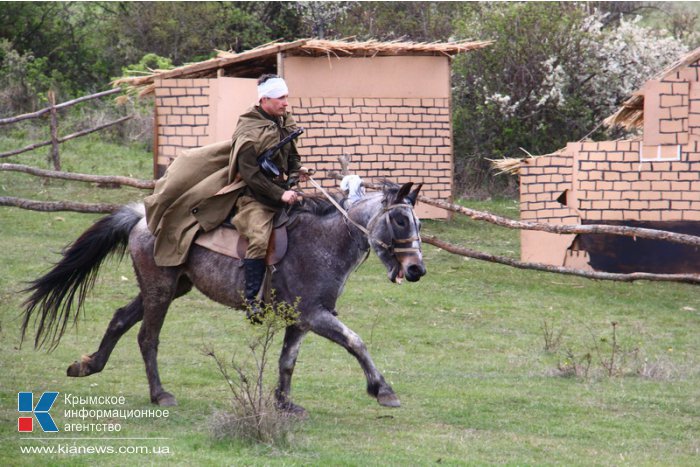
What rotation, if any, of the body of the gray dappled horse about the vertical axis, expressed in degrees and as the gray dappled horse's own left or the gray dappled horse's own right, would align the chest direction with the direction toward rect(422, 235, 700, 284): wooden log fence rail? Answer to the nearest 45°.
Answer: approximately 45° to the gray dappled horse's own left

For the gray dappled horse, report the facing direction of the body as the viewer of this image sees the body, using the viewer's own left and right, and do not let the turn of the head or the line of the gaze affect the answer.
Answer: facing to the right of the viewer

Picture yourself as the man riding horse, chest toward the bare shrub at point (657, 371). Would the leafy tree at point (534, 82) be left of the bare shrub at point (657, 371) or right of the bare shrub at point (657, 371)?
left

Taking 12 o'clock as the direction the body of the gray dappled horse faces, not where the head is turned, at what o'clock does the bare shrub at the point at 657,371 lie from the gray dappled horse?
The bare shrub is roughly at 11 o'clock from the gray dappled horse.

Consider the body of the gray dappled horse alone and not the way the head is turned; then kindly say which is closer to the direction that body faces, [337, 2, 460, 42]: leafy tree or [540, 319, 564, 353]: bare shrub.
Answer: the bare shrub

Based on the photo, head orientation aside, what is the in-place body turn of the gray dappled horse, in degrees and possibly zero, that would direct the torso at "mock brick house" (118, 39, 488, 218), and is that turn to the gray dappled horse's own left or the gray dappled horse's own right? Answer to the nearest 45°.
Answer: approximately 90° to the gray dappled horse's own left

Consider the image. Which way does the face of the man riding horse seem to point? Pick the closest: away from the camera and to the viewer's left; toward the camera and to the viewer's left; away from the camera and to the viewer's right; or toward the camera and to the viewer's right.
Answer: toward the camera and to the viewer's right

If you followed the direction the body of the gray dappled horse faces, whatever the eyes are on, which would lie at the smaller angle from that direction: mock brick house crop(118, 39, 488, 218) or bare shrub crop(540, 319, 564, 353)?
the bare shrub

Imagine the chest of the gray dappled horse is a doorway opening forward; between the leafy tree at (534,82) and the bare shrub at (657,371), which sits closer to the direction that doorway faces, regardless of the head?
the bare shrub

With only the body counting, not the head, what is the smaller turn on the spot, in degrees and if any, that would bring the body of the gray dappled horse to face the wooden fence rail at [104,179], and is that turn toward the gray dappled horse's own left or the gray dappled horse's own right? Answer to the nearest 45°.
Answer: approximately 135° to the gray dappled horse's own left

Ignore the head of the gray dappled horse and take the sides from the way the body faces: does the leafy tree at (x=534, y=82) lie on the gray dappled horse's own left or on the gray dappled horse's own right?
on the gray dappled horse's own left

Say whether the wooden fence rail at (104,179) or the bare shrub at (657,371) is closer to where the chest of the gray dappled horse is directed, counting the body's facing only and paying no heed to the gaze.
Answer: the bare shrub

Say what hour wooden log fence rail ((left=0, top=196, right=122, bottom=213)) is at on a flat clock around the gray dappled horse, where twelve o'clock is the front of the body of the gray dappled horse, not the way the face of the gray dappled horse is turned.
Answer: The wooden log fence rail is roughly at 8 o'clock from the gray dappled horse.
